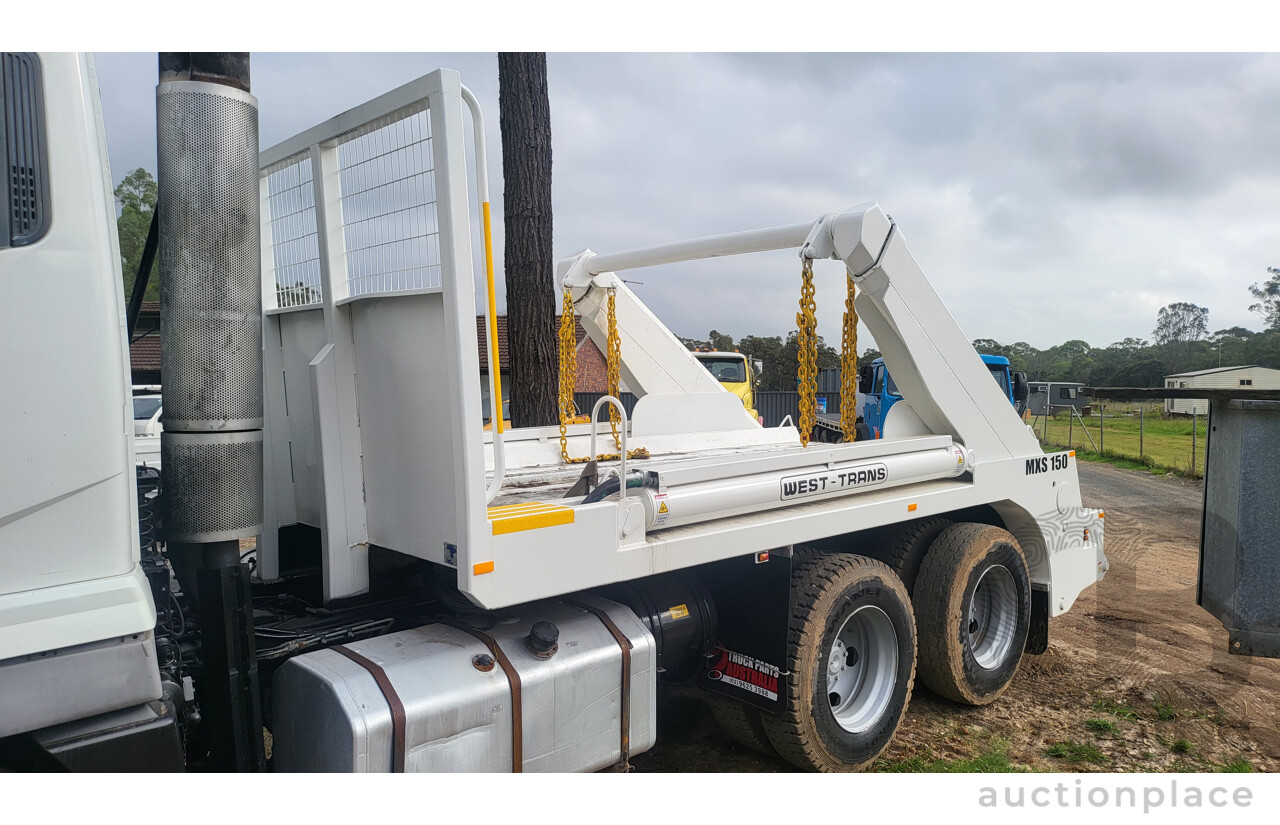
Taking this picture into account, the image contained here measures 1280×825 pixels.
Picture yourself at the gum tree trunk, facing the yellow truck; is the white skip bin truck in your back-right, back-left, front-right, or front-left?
back-right

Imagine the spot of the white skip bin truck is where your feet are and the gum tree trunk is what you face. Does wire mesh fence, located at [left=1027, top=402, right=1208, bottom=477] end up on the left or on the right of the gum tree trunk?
right

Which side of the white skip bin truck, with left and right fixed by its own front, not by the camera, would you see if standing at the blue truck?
back

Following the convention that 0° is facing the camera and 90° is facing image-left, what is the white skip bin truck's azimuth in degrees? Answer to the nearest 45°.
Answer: approximately 45°

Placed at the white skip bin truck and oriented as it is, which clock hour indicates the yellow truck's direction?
The yellow truck is roughly at 5 o'clock from the white skip bin truck.

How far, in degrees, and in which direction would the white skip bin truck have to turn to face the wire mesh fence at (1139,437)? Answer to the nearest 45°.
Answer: approximately 180°

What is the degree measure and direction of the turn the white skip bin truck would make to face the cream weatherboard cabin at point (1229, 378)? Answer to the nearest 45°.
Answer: approximately 180°

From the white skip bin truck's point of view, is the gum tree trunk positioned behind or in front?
behind
